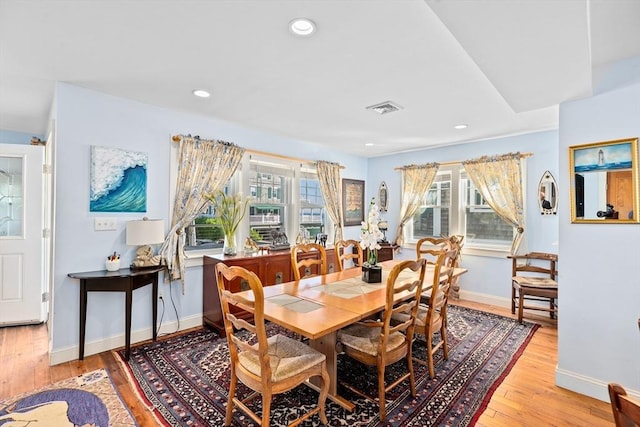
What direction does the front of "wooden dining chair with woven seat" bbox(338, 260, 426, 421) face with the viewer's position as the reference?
facing away from the viewer and to the left of the viewer

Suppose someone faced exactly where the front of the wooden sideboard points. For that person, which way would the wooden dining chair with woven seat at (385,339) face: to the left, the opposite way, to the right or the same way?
the opposite way

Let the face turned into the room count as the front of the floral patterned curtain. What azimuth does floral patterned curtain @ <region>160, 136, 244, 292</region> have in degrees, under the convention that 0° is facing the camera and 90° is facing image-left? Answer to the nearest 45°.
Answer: approximately 315°

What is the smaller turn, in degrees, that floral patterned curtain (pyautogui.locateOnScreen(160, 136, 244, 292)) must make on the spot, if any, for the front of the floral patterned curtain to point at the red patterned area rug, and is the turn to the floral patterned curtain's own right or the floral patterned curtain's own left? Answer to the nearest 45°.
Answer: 0° — it already faces it

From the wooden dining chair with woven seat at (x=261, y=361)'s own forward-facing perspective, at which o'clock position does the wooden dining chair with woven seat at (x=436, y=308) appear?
the wooden dining chair with woven seat at (x=436, y=308) is roughly at 1 o'clock from the wooden dining chair with woven seat at (x=261, y=361).

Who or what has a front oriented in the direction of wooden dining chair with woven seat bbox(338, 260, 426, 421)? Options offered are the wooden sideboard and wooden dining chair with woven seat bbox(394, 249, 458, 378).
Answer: the wooden sideboard

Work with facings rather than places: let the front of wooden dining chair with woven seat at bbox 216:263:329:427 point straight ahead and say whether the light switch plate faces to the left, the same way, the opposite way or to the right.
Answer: to the right

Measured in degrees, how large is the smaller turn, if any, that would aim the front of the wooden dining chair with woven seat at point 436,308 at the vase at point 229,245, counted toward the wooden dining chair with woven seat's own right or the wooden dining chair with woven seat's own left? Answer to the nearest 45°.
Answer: approximately 45° to the wooden dining chair with woven seat's own left

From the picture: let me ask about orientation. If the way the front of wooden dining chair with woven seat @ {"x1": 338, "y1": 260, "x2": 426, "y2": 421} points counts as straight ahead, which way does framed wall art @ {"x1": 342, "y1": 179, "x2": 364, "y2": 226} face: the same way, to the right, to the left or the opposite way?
the opposite way

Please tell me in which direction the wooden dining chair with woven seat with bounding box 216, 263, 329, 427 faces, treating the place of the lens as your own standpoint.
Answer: facing away from the viewer and to the right of the viewer
